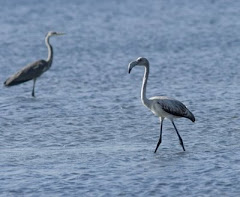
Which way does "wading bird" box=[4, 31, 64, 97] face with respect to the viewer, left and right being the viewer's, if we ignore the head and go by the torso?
facing to the right of the viewer
